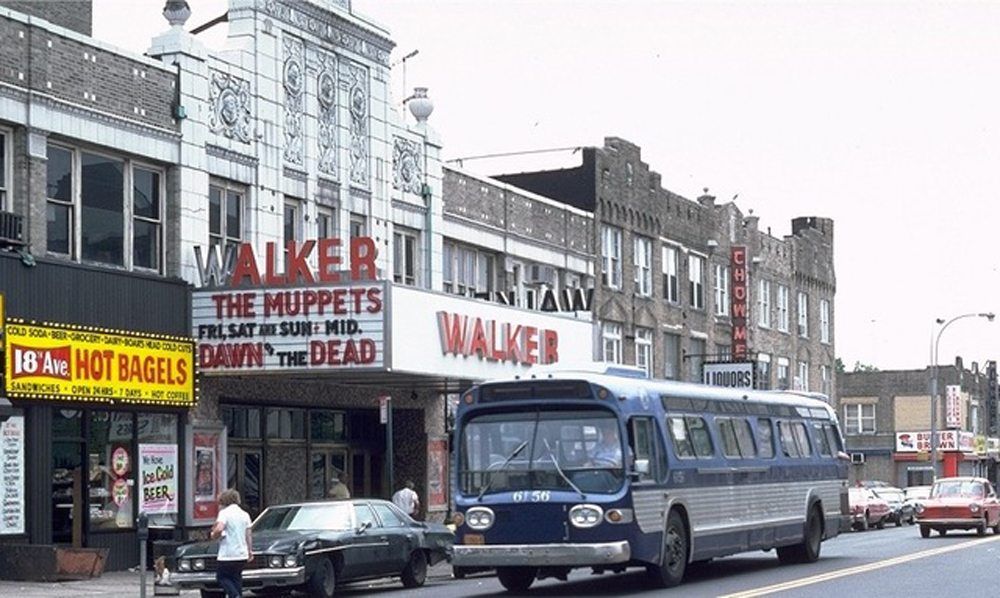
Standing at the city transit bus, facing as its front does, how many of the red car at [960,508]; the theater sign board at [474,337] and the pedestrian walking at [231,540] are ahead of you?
1

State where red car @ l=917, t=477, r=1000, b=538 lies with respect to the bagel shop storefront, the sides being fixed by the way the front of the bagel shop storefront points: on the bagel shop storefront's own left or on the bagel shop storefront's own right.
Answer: on the bagel shop storefront's own left

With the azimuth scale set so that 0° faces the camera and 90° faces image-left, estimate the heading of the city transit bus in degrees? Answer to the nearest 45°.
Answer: approximately 45°

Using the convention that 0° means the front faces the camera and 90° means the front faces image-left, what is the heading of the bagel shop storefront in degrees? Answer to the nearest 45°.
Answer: approximately 315°

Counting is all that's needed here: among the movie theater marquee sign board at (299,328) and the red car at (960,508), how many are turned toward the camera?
2

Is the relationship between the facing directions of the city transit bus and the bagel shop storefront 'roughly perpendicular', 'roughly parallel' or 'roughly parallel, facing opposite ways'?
roughly perpendicular

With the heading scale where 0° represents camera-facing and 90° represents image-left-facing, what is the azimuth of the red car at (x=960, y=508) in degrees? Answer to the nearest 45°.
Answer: approximately 0°

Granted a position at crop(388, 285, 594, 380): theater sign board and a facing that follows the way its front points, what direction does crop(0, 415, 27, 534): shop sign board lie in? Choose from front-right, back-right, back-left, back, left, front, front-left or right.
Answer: right

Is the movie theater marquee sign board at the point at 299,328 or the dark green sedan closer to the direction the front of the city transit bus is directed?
the dark green sedan

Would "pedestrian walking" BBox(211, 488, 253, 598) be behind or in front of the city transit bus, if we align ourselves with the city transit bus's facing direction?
in front
